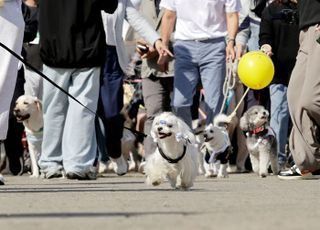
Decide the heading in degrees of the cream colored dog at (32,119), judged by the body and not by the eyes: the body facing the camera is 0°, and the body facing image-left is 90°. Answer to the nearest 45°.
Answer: approximately 45°

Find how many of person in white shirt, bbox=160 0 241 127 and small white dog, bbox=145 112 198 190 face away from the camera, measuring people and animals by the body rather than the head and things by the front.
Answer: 0

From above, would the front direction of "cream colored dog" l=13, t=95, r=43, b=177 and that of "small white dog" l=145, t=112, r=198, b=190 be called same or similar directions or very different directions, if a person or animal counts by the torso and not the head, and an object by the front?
same or similar directions

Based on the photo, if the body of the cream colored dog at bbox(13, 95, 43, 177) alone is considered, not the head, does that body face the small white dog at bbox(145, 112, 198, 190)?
no

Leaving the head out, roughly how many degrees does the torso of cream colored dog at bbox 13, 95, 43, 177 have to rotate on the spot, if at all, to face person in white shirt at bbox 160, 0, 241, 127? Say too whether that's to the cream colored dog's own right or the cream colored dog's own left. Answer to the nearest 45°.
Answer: approximately 90° to the cream colored dog's own left

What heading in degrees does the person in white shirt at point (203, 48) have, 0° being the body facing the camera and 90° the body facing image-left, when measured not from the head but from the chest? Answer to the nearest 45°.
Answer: approximately 0°

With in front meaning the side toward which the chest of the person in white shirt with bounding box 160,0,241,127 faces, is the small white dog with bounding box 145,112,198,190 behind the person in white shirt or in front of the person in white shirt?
in front

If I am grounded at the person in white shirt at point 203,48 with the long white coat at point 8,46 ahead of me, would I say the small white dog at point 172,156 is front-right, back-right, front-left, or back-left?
front-left

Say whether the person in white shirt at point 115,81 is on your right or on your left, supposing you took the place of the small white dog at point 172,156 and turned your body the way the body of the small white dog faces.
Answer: on your right

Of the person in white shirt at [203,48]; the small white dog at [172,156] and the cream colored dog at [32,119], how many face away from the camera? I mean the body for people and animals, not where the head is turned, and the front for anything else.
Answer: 0

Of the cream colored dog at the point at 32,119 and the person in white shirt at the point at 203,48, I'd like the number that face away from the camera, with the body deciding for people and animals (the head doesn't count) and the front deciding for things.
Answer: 0

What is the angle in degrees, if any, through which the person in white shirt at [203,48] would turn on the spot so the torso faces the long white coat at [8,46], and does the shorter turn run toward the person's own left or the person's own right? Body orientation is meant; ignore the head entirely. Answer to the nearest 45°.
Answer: approximately 45° to the person's own right

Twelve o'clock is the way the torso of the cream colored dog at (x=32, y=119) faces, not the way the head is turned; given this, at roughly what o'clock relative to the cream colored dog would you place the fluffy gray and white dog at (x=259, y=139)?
The fluffy gray and white dog is roughly at 8 o'clock from the cream colored dog.
